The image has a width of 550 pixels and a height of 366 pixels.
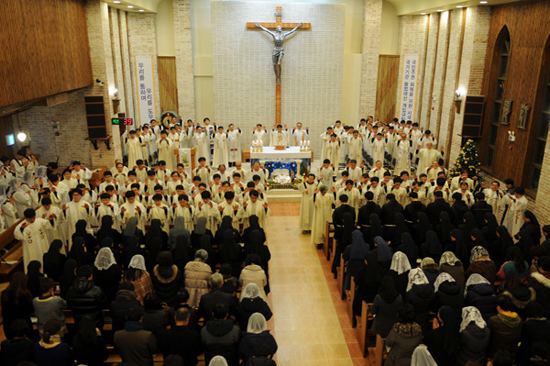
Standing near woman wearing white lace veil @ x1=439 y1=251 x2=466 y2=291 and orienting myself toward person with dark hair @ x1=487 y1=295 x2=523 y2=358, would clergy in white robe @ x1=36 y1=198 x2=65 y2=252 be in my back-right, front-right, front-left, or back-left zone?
back-right

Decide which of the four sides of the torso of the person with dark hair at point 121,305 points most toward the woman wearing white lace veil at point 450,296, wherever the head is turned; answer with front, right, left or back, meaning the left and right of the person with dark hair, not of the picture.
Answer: right

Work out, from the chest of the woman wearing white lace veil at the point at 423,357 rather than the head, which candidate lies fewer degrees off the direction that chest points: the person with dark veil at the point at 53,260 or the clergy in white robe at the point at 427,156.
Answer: the clergy in white robe

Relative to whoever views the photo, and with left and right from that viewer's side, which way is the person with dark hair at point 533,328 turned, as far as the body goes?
facing away from the viewer

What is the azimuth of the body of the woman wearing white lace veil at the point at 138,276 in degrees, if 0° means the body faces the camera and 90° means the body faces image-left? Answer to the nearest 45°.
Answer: approximately 180°

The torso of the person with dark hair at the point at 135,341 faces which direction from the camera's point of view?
away from the camera

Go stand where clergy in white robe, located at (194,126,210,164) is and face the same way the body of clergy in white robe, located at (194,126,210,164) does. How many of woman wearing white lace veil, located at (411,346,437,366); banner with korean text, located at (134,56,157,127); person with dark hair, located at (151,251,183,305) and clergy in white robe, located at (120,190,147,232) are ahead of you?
3

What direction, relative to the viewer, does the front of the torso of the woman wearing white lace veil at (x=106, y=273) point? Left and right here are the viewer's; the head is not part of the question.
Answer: facing away from the viewer

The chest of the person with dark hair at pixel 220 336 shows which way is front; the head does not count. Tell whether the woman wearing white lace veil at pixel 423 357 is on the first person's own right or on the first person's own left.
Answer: on the first person's own right

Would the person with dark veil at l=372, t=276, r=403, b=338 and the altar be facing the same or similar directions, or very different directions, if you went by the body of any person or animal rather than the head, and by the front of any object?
very different directions

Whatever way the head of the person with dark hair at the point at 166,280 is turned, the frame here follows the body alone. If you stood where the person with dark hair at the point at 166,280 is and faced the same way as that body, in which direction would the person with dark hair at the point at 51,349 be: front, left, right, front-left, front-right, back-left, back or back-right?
back-left
